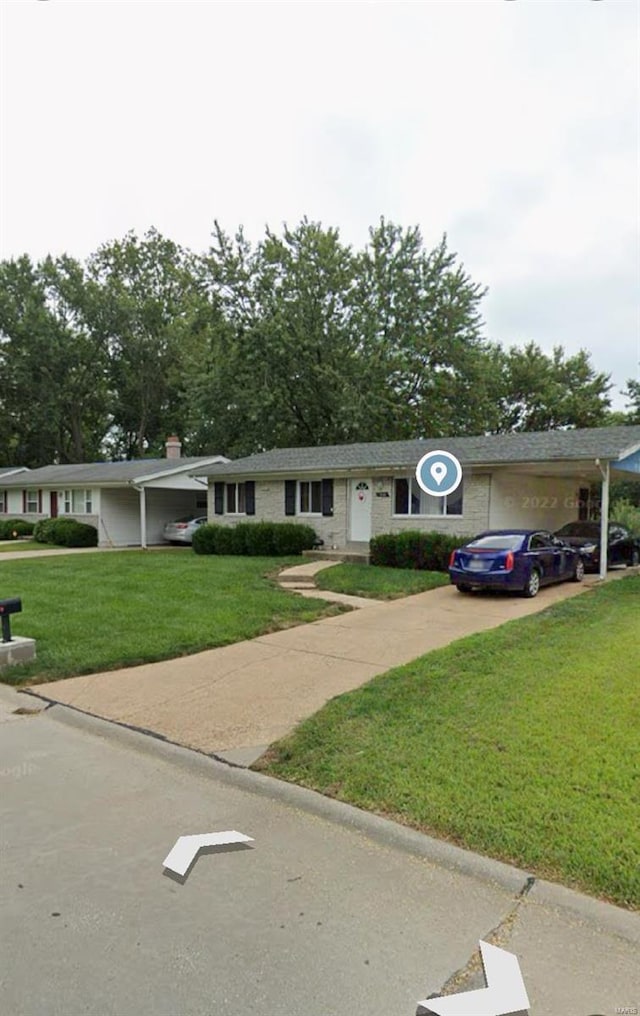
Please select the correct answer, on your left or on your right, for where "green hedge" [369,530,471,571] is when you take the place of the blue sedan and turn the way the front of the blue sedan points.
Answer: on your left

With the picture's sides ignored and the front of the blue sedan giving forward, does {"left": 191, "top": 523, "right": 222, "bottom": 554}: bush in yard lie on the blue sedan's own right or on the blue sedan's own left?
on the blue sedan's own left

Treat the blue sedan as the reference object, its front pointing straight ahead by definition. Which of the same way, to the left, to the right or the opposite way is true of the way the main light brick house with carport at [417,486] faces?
the opposite way

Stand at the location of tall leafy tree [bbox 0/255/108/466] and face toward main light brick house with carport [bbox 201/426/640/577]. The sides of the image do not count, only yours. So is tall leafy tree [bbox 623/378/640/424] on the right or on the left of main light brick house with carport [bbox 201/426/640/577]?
left

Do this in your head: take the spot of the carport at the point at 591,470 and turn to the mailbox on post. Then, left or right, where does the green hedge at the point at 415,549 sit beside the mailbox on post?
right

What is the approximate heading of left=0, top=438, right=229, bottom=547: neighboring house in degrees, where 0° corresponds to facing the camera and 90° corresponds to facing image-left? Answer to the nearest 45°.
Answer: approximately 45°

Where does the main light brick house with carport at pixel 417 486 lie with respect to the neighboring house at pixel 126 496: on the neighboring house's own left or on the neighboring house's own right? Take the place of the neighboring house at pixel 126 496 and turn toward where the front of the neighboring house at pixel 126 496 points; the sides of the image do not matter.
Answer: on the neighboring house's own left

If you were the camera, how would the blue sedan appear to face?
facing away from the viewer and to the right of the viewer

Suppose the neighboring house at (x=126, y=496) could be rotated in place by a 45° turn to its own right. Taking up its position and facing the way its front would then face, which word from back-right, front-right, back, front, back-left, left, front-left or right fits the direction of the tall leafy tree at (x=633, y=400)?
back

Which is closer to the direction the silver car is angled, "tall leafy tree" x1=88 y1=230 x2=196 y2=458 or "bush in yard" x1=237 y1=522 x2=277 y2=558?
the tall leafy tree
